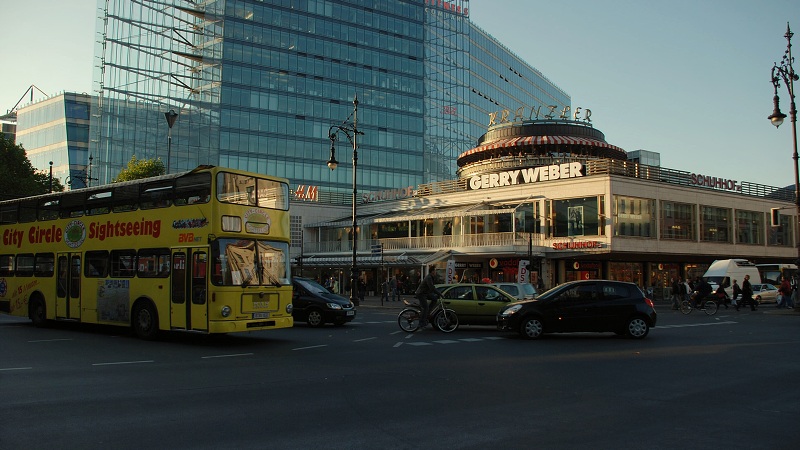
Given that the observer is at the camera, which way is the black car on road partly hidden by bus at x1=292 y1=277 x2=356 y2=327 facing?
facing the viewer and to the right of the viewer

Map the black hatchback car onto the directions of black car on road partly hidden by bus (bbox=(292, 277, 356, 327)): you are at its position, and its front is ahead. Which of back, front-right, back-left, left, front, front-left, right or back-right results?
front

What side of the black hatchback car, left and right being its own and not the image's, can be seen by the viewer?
left

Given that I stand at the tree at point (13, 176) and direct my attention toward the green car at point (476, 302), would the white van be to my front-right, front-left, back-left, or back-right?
front-left

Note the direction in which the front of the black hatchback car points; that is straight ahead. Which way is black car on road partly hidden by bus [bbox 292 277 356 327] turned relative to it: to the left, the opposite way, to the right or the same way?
the opposite way

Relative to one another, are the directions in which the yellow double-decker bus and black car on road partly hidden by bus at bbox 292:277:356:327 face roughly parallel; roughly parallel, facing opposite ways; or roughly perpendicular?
roughly parallel

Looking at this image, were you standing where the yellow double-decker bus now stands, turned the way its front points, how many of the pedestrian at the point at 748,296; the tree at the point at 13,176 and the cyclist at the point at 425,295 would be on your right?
0

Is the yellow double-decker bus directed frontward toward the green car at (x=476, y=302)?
no

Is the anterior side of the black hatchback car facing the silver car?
no
